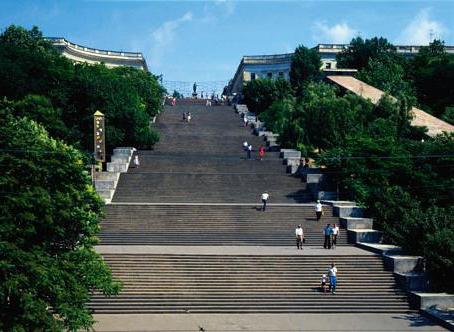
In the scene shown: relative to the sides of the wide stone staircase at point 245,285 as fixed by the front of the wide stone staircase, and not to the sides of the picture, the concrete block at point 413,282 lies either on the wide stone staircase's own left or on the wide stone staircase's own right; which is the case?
on the wide stone staircase's own left

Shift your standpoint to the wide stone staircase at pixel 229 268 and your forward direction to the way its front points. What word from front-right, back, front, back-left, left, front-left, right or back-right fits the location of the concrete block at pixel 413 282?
left
